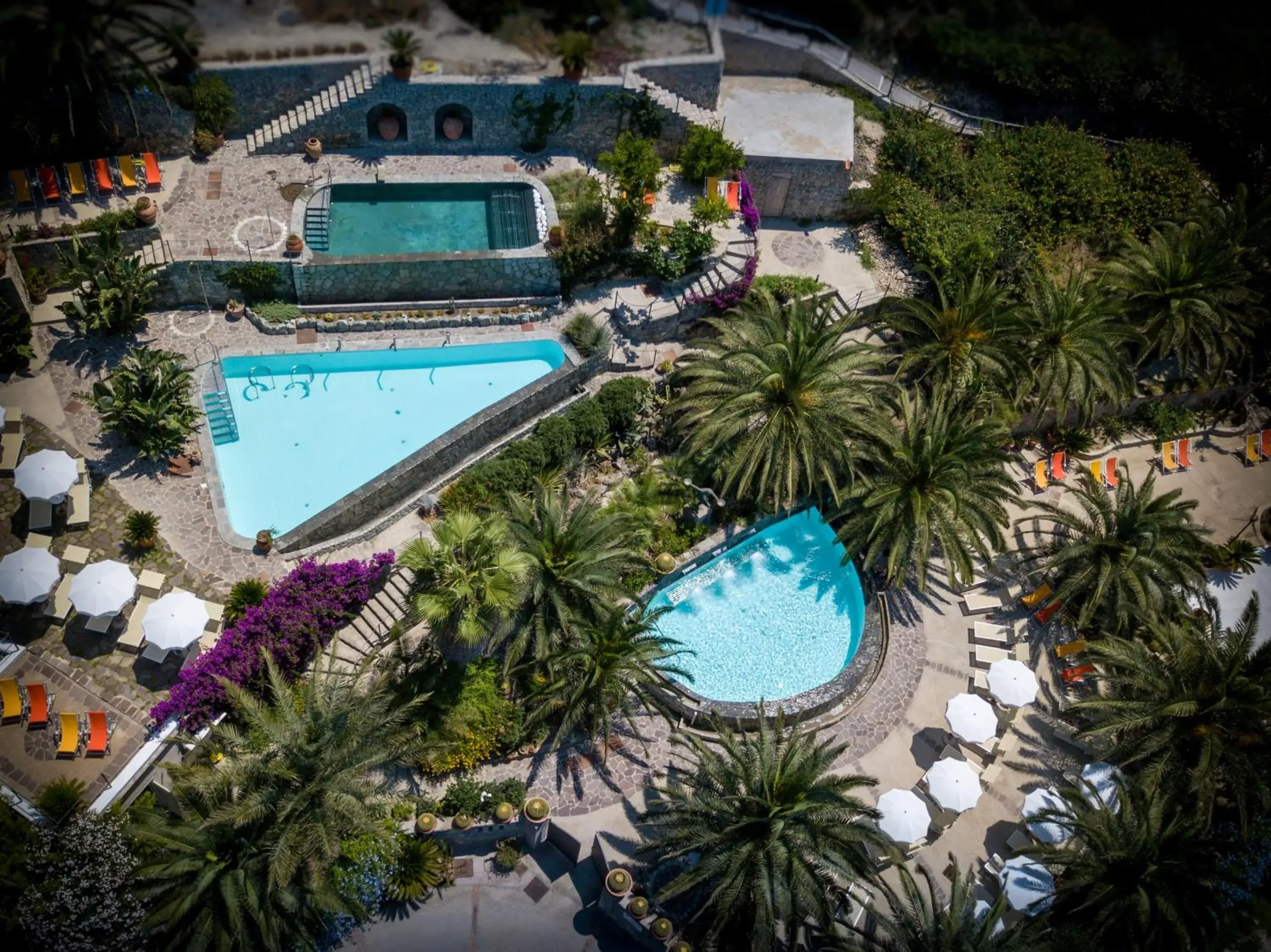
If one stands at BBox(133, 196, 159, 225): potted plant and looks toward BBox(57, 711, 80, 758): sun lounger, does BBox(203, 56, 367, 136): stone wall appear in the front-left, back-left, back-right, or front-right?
back-left

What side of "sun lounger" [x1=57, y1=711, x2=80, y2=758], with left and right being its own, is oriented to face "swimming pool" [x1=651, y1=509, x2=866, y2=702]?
left

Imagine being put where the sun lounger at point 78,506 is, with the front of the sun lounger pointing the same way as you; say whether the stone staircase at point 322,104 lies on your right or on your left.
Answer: on your left

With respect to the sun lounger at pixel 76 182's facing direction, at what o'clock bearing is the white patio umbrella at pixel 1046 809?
The white patio umbrella is roughly at 11 o'clock from the sun lounger.

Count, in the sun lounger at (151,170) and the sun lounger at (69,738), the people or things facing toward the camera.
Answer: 2

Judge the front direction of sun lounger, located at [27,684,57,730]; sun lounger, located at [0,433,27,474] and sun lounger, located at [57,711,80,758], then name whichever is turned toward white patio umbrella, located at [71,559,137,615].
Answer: sun lounger, located at [0,433,27,474]

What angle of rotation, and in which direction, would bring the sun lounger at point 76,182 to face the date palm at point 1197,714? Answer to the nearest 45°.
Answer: approximately 45° to its left

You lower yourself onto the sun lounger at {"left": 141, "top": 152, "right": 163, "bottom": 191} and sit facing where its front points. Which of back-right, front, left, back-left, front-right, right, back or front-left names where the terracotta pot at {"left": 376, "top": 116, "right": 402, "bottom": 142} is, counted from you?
left

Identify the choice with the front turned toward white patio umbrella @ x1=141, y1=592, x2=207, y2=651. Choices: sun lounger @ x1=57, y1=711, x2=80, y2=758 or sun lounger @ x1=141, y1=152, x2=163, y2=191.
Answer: sun lounger @ x1=141, y1=152, x2=163, y2=191

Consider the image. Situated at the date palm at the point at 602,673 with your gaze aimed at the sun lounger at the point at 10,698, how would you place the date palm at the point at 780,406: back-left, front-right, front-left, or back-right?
back-right

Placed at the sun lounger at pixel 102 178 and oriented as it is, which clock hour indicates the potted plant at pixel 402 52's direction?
The potted plant is roughly at 9 o'clock from the sun lounger.
